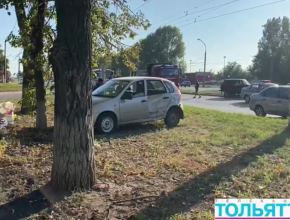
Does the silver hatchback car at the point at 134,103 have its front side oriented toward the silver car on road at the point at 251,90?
no

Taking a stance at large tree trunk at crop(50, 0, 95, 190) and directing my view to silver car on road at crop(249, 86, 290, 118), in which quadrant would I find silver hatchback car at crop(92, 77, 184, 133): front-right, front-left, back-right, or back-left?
front-left

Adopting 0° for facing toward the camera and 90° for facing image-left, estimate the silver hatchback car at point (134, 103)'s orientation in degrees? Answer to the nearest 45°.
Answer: approximately 45°

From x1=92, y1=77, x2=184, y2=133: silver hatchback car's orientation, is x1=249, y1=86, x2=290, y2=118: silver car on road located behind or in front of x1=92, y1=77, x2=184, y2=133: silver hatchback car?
behind

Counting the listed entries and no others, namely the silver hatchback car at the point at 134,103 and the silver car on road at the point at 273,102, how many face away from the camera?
0

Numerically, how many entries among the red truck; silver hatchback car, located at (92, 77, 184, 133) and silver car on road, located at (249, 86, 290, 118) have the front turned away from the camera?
0

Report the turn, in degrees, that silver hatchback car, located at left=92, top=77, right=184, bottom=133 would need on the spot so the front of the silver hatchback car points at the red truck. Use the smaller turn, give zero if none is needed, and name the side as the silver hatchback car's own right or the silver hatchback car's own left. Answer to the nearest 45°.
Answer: approximately 135° to the silver hatchback car's own right

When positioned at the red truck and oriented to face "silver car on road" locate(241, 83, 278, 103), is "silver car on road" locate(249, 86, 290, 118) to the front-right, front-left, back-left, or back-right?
front-right
